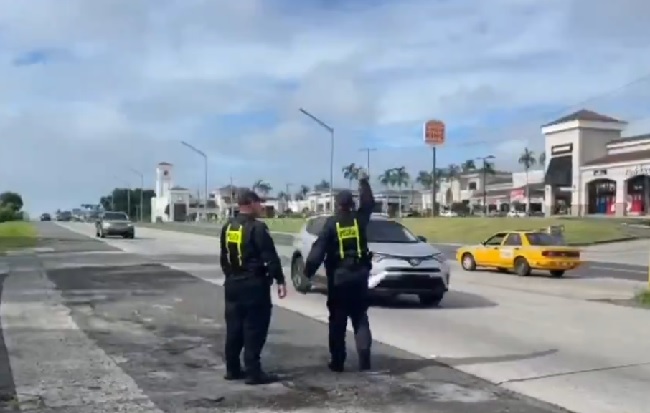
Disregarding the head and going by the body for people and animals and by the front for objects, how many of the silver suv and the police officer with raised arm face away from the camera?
1

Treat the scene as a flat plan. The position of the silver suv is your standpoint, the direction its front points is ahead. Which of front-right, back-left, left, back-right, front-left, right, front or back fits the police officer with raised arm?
front-right

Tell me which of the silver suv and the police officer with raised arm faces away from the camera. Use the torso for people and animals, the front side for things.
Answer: the police officer with raised arm

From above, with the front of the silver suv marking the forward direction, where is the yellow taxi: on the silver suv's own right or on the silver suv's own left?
on the silver suv's own left

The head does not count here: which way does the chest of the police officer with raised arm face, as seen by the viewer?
away from the camera

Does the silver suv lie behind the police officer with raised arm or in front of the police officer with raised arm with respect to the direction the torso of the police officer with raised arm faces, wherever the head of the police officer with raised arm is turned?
in front

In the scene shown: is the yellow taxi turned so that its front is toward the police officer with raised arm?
no

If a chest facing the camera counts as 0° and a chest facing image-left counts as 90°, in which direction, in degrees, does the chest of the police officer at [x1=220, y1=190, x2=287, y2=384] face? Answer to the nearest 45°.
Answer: approximately 225°

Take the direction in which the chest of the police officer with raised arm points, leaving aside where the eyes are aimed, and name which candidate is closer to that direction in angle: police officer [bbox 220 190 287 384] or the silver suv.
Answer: the silver suv

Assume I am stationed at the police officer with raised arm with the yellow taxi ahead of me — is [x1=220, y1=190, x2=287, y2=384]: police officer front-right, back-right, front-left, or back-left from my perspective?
back-left

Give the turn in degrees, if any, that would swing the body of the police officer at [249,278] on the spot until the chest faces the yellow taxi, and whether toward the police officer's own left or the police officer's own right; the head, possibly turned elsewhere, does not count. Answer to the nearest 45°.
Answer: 0° — they already face it

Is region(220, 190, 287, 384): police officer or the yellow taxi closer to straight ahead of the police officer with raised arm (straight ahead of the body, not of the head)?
the yellow taxi

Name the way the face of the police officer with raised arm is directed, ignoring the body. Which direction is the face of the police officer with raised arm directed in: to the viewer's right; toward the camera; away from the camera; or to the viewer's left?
away from the camera
